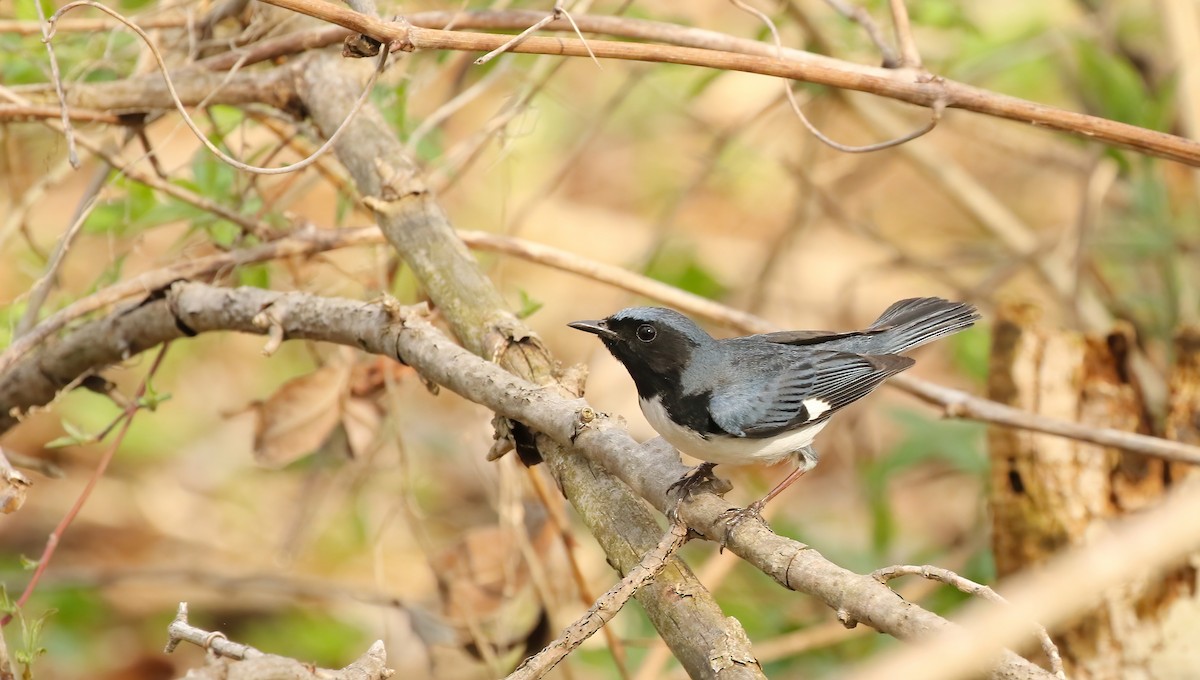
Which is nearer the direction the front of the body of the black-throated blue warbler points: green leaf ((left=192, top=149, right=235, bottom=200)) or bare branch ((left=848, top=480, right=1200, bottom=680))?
the green leaf

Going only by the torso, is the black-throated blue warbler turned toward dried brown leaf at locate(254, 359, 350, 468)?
yes

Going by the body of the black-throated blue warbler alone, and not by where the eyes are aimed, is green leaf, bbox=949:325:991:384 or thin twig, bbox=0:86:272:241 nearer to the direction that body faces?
the thin twig

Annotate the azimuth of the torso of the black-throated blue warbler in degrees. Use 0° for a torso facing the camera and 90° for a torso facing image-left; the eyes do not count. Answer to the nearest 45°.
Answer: approximately 90°
